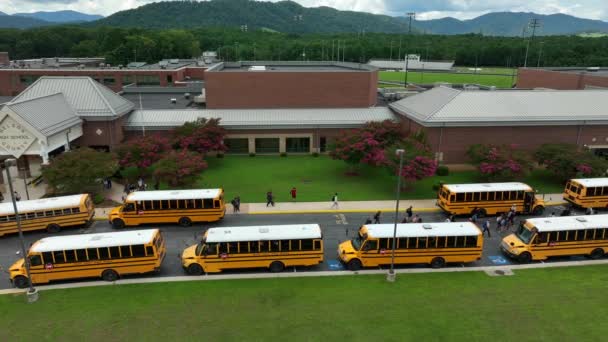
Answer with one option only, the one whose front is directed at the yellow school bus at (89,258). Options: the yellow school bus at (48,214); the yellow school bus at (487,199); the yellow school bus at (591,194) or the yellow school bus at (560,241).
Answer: the yellow school bus at (560,241)

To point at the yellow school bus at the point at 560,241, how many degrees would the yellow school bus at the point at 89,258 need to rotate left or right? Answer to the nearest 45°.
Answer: approximately 135° to its left

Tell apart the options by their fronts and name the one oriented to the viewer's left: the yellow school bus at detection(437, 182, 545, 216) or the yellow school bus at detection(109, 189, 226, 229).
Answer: the yellow school bus at detection(109, 189, 226, 229)

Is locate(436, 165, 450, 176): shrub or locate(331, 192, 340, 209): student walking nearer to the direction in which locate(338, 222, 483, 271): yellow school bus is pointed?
the student walking

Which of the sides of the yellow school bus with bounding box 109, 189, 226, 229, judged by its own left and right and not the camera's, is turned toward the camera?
left

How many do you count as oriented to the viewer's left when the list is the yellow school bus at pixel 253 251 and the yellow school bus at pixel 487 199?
1

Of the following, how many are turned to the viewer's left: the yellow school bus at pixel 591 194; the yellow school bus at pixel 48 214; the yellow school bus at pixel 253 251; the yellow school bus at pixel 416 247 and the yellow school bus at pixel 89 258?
4

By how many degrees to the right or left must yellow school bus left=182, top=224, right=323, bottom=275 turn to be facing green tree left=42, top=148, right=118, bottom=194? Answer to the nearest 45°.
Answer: approximately 45° to its right

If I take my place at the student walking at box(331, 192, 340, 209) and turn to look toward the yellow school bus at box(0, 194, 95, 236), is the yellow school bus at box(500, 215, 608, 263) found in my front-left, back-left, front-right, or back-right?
back-left

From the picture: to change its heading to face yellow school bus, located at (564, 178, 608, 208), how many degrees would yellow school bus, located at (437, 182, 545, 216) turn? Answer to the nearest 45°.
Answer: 0° — it already faces it

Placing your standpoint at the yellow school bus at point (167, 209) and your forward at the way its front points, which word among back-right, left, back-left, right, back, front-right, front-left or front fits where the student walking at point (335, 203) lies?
back

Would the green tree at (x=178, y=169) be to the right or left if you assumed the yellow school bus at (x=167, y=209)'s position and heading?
on its right

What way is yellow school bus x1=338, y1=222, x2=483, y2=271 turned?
to the viewer's left

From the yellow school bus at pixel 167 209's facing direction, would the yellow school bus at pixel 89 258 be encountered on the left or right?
on its left
